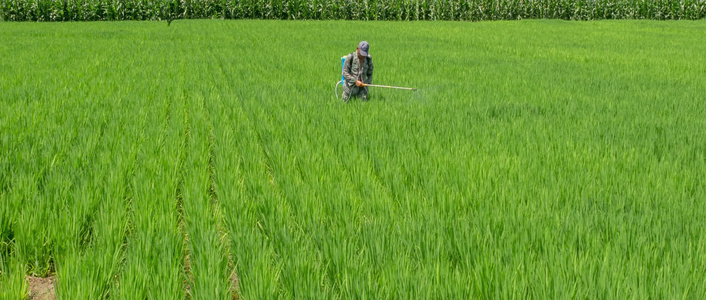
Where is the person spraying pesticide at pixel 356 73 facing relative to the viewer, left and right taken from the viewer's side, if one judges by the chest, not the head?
facing the viewer and to the right of the viewer
